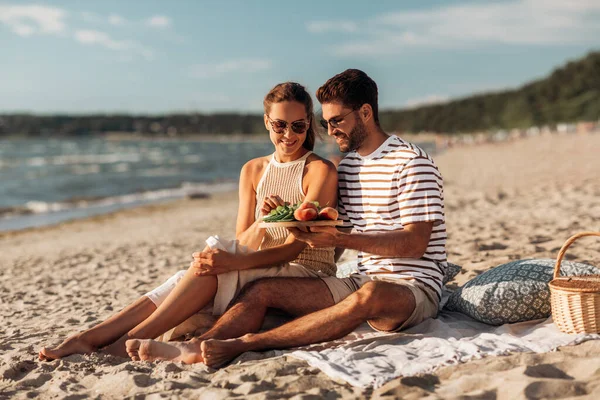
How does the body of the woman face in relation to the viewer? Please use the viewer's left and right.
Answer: facing the viewer and to the left of the viewer

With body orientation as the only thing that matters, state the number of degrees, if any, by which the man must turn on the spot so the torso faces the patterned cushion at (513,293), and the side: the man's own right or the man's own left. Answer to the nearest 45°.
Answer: approximately 135° to the man's own left

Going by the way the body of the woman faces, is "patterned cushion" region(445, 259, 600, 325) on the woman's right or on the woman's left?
on the woman's left

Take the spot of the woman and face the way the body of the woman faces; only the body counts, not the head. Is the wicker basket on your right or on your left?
on your left

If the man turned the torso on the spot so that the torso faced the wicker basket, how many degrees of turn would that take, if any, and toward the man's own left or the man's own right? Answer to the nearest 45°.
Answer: approximately 135° to the man's own left

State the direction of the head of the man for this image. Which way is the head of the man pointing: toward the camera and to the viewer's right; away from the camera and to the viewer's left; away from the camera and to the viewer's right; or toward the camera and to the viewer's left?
toward the camera and to the viewer's left

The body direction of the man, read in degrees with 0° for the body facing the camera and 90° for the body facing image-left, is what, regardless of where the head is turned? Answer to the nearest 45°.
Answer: approximately 45°
